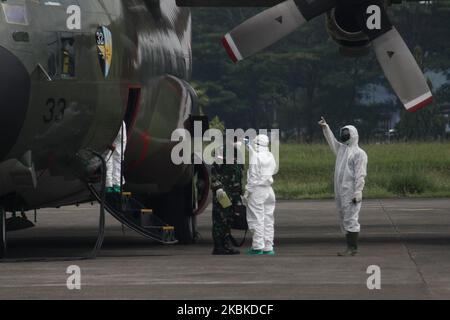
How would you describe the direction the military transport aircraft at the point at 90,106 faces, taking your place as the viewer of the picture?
facing the viewer and to the left of the viewer

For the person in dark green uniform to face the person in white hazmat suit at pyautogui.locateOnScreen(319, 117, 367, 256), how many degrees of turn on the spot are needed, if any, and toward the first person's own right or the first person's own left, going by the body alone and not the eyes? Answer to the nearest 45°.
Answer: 0° — they already face them

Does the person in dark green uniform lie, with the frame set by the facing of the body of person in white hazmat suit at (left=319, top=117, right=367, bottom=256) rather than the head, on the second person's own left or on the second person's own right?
on the second person's own right

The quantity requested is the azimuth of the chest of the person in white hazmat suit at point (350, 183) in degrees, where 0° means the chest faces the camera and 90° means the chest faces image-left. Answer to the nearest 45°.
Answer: approximately 45°

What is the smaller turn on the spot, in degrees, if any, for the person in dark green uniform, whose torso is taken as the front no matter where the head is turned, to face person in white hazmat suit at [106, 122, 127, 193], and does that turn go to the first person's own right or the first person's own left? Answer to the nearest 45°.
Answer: approximately 180°

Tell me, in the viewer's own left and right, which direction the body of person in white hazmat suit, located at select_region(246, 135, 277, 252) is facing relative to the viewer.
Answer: facing away from the viewer and to the left of the viewer

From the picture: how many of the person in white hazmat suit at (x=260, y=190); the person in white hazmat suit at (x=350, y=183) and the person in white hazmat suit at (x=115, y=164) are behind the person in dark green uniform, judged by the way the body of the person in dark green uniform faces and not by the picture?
1

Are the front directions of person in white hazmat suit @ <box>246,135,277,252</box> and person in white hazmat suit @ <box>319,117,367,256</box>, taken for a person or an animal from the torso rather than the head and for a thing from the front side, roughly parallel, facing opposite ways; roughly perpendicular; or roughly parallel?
roughly perpendicular

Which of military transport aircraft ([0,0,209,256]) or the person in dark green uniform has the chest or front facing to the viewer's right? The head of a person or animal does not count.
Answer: the person in dark green uniform

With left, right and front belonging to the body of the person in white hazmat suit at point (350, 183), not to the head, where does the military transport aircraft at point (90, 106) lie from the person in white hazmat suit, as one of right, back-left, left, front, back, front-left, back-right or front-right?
front-right

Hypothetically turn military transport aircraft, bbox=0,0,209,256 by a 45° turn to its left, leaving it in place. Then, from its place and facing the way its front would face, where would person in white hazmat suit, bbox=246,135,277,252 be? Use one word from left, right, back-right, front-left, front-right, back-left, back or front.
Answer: left
